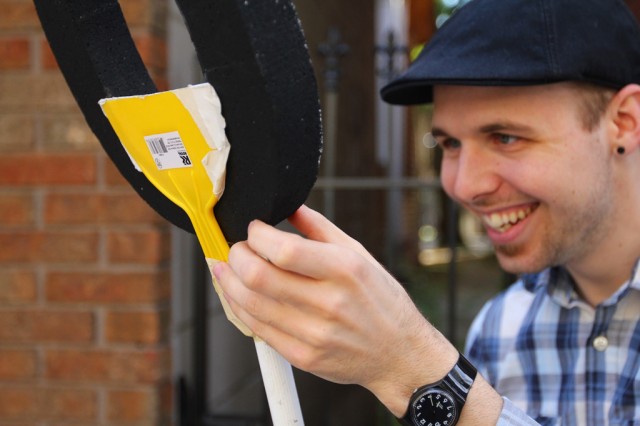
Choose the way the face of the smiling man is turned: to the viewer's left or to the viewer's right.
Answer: to the viewer's left

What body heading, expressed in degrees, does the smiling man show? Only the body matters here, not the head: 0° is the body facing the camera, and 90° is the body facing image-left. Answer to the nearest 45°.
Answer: approximately 45°
